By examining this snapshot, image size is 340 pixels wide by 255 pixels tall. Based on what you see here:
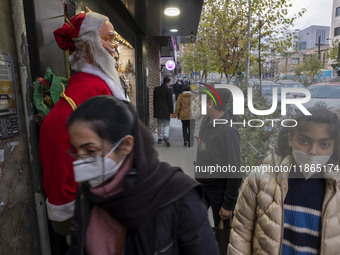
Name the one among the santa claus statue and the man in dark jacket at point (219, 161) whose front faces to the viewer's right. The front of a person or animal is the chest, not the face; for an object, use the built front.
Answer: the santa claus statue

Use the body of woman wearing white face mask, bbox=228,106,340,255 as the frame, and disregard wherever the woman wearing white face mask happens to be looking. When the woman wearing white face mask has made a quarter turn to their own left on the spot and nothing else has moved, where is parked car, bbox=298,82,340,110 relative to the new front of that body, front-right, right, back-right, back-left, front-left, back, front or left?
left

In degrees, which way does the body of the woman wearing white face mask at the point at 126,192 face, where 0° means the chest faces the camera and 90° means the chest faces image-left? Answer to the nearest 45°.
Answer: approximately 45°

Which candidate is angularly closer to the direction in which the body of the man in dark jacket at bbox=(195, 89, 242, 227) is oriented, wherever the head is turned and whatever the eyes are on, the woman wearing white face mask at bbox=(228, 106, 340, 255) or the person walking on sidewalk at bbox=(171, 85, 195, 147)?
the woman wearing white face mask

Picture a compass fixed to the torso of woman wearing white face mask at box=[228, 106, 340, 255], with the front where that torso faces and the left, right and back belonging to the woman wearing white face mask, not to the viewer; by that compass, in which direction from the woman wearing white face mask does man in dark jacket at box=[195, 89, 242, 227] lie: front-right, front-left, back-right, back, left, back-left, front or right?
back-right

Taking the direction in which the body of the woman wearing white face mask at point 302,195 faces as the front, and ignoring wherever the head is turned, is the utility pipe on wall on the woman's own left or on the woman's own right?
on the woman's own right

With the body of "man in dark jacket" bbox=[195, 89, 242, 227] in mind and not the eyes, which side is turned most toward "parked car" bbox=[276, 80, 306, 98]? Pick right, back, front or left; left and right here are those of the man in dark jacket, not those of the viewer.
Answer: back

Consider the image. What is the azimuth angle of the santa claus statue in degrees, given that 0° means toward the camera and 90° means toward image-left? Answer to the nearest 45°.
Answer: approximately 270°

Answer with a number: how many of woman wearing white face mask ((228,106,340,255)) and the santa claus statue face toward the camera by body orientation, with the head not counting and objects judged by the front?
1
